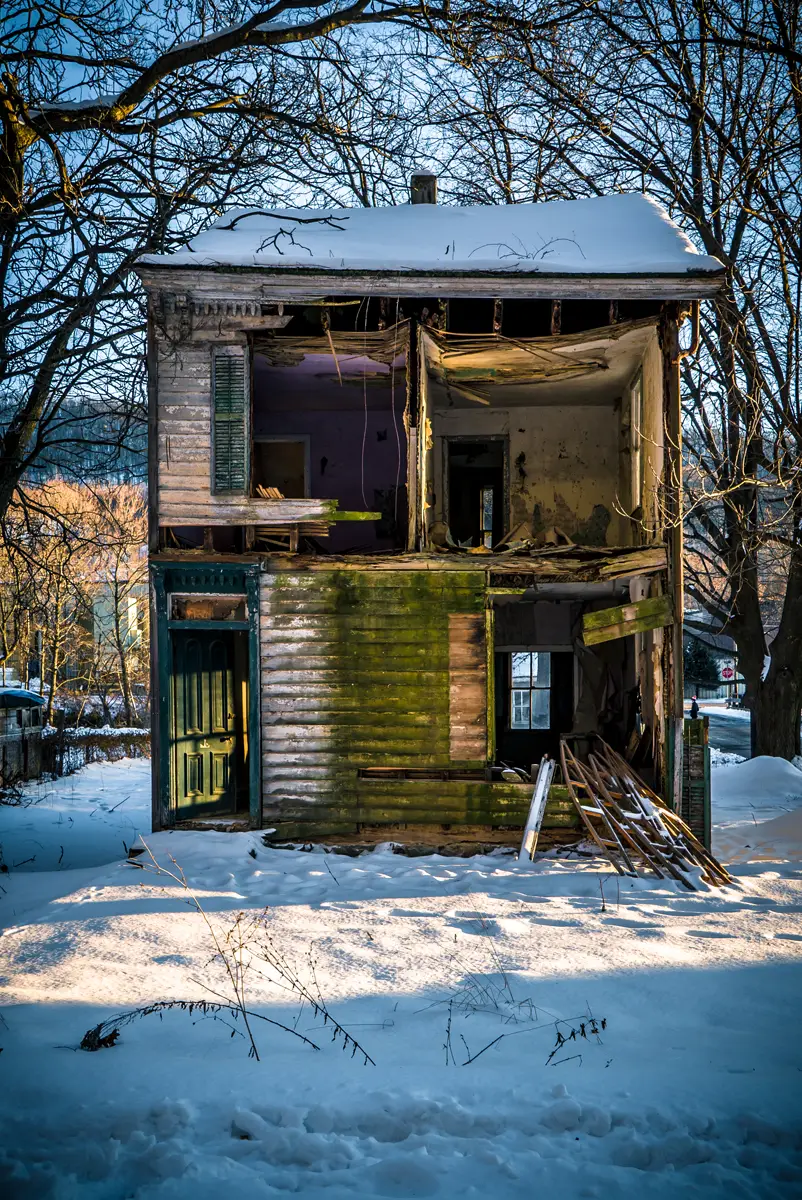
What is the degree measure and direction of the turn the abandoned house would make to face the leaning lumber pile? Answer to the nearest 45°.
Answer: approximately 45° to its left

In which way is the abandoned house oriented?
toward the camera

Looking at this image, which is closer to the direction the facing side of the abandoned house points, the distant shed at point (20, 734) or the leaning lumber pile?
the leaning lumber pile

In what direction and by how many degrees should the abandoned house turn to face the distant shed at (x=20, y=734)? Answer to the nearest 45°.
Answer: approximately 135° to its right

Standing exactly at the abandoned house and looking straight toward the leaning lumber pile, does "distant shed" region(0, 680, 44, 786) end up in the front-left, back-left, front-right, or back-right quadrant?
back-left
